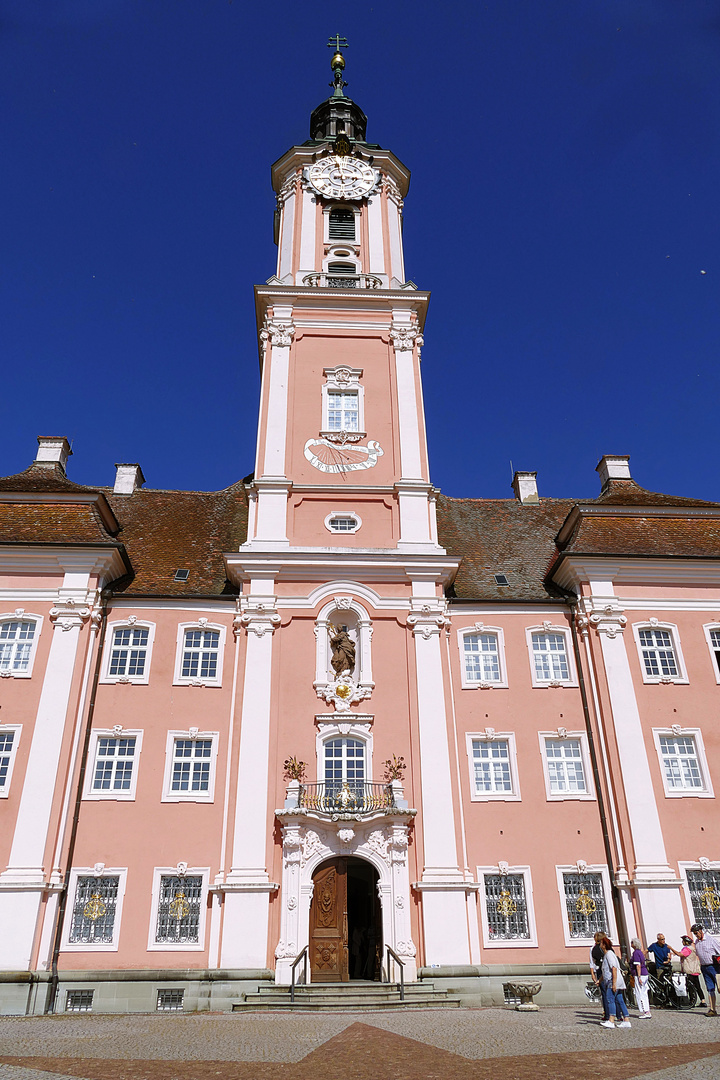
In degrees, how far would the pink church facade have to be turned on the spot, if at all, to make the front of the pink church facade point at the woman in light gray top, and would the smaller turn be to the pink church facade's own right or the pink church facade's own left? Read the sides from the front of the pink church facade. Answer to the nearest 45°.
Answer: approximately 45° to the pink church facade's own left

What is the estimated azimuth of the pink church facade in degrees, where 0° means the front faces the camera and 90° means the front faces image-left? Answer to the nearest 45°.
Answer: approximately 0°
